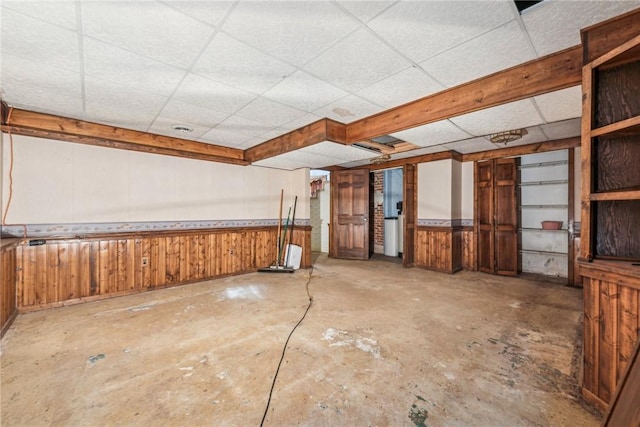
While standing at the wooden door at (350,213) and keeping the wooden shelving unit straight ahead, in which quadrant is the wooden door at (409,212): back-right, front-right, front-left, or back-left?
front-left

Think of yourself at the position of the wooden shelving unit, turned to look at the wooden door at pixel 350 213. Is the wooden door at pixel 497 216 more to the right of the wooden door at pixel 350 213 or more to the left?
right

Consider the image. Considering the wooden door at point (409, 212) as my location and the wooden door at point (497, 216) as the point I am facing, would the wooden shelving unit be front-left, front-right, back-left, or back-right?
front-right

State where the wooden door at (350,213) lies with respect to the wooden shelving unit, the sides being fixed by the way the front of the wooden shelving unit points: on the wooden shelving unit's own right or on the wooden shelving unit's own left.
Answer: on the wooden shelving unit's own right

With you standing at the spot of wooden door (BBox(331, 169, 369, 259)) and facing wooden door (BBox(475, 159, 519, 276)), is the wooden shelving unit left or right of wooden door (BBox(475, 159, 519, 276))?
right

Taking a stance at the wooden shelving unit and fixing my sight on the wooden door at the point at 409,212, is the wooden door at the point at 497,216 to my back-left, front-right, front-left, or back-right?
front-right

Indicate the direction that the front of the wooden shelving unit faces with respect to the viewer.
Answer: facing the viewer and to the left of the viewer

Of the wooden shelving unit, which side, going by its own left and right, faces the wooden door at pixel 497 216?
right

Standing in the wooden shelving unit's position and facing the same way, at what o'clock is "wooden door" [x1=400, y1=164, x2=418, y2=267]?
The wooden door is roughly at 3 o'clock from the wooden shelving unit.
